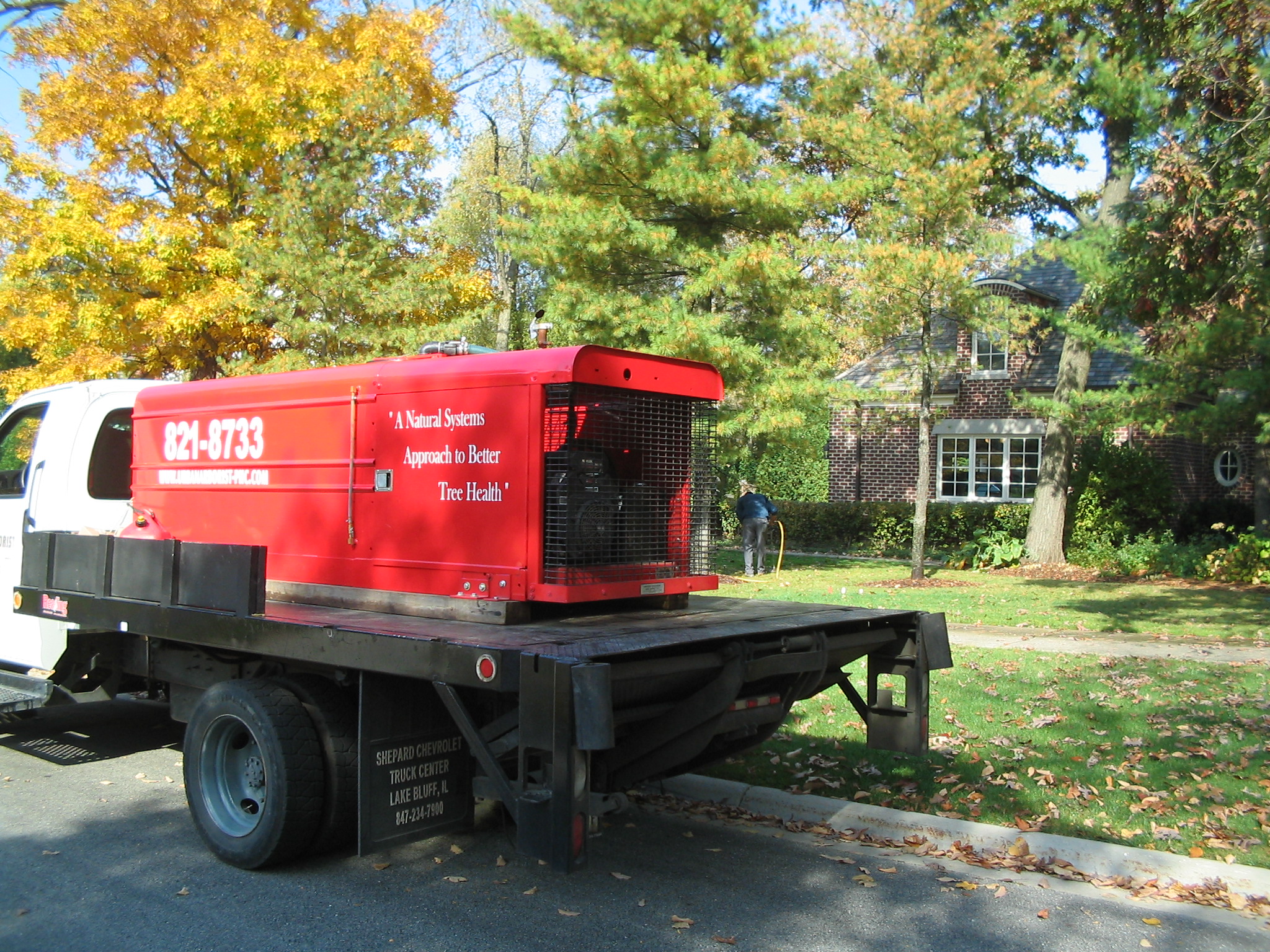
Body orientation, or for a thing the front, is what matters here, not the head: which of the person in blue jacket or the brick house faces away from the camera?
the person in blue jacket

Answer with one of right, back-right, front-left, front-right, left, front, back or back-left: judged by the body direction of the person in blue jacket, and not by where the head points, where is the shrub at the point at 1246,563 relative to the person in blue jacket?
right

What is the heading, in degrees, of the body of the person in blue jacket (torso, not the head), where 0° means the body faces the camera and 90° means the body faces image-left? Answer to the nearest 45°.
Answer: approximately 180°

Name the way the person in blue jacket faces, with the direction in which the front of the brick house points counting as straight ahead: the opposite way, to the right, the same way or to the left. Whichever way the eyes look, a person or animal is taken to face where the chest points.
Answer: the opposite way

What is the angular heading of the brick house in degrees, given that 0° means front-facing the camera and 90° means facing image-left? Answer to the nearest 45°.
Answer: approximately 0°

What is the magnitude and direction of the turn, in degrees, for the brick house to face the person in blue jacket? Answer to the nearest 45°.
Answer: approximately 45° to its right

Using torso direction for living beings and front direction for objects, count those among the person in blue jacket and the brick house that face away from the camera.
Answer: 1
